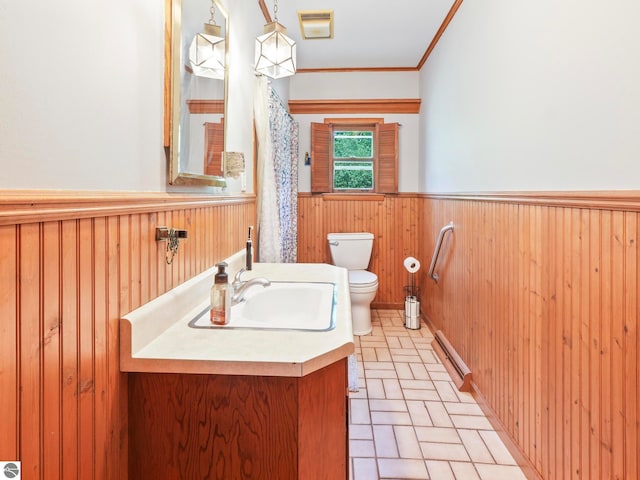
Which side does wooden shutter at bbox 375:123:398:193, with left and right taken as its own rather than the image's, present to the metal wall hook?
front

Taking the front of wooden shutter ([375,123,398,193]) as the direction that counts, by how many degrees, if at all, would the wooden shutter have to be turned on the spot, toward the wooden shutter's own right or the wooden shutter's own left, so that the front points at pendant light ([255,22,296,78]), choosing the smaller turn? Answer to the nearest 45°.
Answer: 0° — it already faces it

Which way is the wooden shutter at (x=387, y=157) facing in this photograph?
toward the camera

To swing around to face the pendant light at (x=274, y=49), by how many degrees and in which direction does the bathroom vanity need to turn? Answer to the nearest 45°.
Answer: approximately 90° to its left

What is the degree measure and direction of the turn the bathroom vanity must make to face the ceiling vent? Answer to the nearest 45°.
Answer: approximately 90° to its left

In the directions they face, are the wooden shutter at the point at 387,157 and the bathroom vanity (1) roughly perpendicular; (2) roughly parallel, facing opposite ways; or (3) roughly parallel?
roughly perpendicular

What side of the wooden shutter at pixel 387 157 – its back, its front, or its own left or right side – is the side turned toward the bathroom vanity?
front

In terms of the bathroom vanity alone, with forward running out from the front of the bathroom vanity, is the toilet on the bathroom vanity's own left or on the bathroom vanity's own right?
on the bathroom vanity's own left

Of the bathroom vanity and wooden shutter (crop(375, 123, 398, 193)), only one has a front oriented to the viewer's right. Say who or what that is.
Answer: the bathroom vanity

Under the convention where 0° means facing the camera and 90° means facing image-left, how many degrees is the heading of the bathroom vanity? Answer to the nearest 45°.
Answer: approximately 270°
